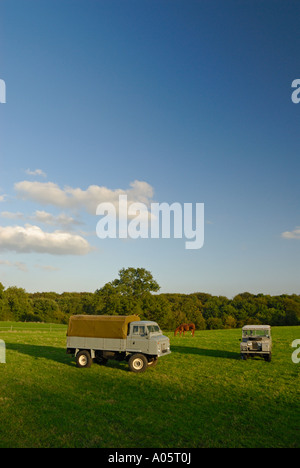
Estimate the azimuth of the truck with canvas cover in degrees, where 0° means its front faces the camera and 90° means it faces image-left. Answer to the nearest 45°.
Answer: approximately 315°
